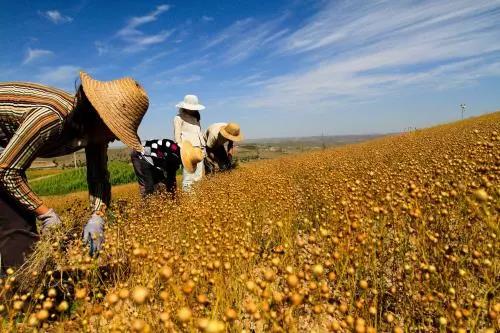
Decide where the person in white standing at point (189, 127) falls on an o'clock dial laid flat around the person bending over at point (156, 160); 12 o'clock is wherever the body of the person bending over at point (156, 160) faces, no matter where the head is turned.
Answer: the person in white standing at point (189, 127) is roughly at 10 o'clock from the person bending over at point (156, 160).

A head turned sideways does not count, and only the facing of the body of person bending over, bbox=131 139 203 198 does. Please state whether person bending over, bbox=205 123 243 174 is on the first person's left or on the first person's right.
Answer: on the first person's left

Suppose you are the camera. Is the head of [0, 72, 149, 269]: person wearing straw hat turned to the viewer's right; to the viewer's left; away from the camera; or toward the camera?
to the viewer's right

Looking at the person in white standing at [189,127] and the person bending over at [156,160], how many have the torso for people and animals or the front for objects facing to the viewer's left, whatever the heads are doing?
0

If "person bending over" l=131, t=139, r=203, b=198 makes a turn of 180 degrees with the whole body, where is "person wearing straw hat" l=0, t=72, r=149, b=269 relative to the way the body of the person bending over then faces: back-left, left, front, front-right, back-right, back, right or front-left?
left

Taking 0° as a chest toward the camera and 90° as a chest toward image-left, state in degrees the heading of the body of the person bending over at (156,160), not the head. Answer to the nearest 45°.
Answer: approximately 270°
